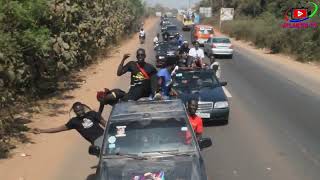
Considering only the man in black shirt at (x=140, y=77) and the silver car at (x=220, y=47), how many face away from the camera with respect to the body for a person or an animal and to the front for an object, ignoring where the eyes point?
1

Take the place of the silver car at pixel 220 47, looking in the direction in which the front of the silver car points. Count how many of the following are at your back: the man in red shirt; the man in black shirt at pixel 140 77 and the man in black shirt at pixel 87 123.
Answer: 3

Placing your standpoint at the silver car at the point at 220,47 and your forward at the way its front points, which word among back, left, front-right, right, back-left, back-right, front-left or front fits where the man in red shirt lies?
back

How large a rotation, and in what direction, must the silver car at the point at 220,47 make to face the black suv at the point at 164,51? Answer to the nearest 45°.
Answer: approximately 135° to its left

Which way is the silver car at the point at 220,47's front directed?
away from the camera

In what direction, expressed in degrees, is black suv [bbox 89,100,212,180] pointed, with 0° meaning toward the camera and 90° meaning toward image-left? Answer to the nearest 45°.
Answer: approximately 0°

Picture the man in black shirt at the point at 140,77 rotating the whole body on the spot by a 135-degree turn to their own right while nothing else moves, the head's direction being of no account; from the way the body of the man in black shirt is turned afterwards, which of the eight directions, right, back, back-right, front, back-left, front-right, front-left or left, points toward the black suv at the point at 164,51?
front-right

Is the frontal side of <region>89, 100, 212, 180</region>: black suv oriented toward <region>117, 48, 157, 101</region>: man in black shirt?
no

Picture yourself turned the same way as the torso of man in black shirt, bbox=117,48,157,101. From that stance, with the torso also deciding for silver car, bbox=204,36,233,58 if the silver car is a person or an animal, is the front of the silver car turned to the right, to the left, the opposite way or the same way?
the opposite way

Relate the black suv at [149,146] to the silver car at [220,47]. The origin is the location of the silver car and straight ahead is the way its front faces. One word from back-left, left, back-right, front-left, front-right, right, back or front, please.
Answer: back

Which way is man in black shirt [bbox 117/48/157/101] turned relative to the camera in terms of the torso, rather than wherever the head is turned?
toward the camera

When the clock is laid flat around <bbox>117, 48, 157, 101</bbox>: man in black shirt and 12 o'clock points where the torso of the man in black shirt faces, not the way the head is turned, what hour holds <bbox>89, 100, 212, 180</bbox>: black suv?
The black suv is roughly at 12 o'clock from the man in black shirt.
